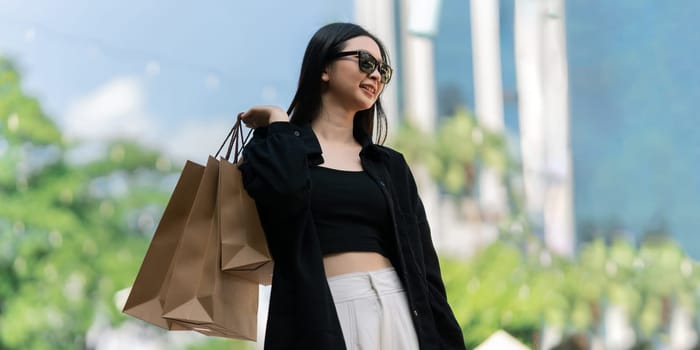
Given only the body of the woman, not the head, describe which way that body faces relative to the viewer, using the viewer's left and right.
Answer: facing the viewer and to the right of the viewer

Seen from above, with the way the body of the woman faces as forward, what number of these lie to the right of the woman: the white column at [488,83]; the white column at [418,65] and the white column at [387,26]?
0

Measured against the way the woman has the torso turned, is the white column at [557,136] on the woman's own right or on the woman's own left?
on the woman's own left

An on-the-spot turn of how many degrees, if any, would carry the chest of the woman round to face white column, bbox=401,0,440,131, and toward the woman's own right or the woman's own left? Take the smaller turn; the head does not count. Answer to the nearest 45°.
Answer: approximately 135° to the woman's own left

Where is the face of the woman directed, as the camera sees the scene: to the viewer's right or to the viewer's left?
to the viewer's right

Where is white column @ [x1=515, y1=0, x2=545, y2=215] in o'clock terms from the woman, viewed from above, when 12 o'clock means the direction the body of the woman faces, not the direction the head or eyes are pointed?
The white column is roughly at 8 o'clock from the woman.

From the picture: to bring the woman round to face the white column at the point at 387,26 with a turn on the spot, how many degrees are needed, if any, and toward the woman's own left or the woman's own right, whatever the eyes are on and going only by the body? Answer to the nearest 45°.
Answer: approximately 135° to the woman's own left

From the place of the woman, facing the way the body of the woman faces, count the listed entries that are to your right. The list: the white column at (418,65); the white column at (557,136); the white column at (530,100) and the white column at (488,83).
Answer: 0

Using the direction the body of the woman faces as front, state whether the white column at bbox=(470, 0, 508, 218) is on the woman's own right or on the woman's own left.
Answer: on the woman's own left

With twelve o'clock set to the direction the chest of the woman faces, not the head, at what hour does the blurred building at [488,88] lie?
The blurred building is roughly at 8 o'clock from the woman.
